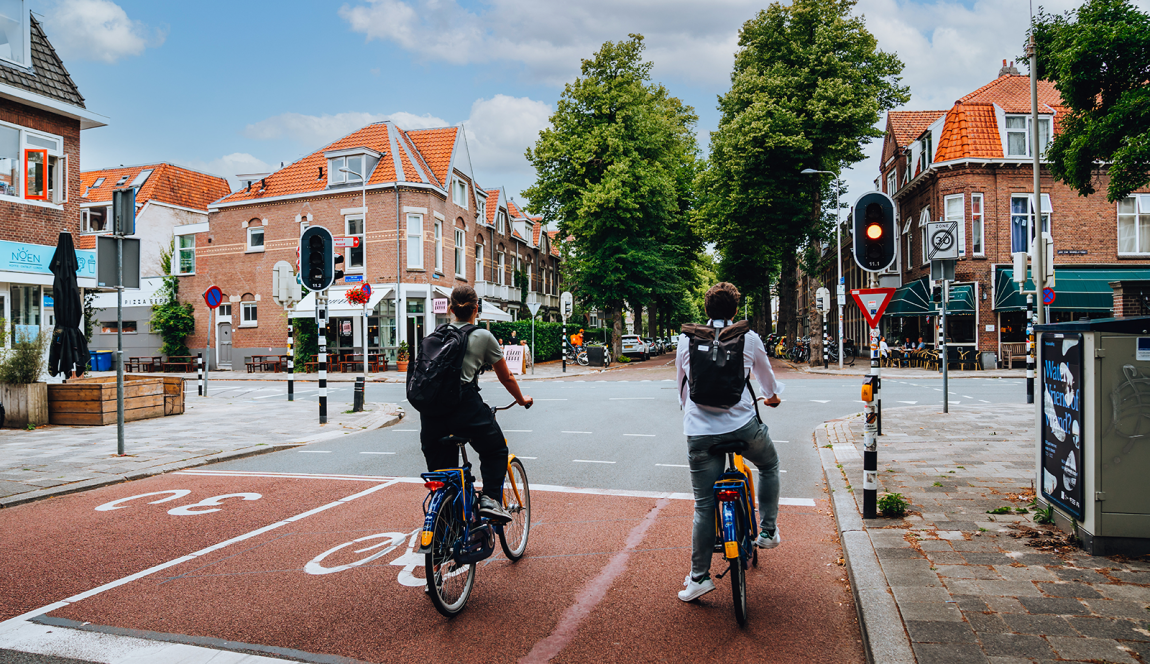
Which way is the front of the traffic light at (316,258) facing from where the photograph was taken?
facing the viewer

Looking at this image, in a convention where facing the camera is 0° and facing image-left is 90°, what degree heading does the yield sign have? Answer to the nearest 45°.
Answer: approximately 0°

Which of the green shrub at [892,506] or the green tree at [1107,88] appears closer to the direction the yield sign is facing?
the green shrub

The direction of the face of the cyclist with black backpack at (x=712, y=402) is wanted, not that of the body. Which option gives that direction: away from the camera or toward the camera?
away from the camera

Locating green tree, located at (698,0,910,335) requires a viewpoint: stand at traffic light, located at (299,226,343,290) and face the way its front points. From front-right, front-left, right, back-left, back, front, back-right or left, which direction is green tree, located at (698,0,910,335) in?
back-left

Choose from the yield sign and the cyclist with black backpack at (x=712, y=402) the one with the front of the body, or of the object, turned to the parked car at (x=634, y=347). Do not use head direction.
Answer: the cyclist with black backpack

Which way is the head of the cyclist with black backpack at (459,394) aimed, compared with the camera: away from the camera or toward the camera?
away from the camera

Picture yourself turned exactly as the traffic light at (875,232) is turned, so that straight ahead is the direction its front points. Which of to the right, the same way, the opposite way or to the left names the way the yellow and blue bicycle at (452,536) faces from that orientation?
the opposite way

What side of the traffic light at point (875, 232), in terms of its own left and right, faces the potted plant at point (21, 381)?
right

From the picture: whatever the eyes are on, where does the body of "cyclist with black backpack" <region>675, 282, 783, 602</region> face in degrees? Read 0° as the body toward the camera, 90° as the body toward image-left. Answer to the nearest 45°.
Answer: approximately 180°

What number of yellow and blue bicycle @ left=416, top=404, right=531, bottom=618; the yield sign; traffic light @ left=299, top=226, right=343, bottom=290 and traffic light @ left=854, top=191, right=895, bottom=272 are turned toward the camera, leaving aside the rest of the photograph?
3

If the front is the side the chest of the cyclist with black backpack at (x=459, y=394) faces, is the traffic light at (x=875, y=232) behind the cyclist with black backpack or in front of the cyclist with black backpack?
in front

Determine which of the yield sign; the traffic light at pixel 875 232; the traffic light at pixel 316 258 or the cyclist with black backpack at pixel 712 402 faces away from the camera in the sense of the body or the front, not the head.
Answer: the cyclist with black backpack

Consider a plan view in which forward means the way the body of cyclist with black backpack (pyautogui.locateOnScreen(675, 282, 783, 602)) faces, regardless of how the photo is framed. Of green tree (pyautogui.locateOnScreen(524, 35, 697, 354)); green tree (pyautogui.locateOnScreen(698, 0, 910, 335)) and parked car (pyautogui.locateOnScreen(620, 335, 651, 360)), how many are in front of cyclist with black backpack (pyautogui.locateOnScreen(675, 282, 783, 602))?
3

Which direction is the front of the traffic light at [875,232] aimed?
toward the camera

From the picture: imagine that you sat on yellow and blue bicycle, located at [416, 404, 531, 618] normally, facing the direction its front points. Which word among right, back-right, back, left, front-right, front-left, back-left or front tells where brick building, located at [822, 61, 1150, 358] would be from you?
front
